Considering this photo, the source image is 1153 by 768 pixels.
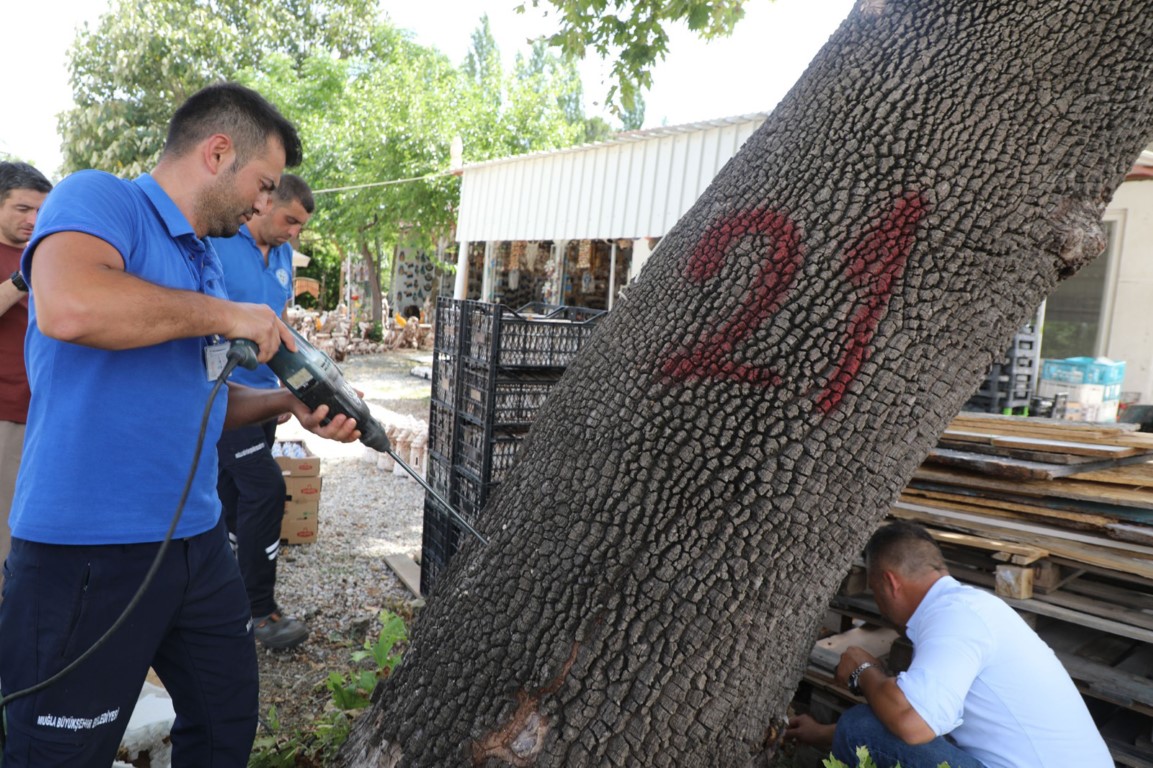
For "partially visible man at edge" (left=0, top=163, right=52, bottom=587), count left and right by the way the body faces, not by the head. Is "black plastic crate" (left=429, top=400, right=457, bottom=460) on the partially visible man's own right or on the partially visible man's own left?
on the partially visible man's own left

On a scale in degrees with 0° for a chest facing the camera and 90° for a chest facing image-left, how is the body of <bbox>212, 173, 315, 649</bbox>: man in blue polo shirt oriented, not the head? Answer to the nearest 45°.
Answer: approximately 315°

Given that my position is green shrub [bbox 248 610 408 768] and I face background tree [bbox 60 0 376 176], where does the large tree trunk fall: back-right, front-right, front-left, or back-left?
back-right

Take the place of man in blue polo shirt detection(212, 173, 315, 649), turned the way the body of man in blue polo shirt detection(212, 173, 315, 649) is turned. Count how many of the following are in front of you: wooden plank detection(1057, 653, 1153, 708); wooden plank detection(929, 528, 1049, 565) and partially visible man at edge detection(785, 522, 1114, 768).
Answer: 3

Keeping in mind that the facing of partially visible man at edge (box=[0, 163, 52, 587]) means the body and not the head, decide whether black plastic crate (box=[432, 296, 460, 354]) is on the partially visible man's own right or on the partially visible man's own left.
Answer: on the partially visible man's own left

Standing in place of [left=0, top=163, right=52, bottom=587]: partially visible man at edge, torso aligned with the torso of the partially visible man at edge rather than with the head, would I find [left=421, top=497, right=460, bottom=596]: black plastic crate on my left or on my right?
on my left

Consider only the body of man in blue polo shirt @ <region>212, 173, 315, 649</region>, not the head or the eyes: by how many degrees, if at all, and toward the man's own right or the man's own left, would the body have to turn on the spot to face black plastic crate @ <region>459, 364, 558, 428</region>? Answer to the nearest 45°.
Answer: approximately 45° to the man's own left

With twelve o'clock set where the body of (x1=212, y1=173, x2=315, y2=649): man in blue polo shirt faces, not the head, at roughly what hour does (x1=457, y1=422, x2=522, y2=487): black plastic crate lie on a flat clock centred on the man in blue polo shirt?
The black plastic crate is roughly at 11 o'clock from the man in blue polo shirt.

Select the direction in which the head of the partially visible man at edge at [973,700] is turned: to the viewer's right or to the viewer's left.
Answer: to the viewer's left

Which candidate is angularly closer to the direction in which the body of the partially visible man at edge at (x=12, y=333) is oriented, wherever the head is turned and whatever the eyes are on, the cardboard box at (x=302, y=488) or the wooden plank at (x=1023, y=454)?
the wooden plank
